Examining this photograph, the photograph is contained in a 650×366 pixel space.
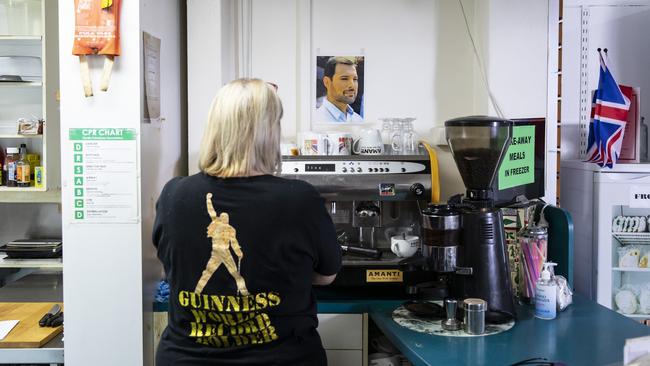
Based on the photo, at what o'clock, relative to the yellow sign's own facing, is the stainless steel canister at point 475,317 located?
The stainless steel canister is roughly at 11 o'clock from the yellow sign.

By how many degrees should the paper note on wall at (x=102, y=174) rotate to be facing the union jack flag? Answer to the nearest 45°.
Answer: approximately 90° to its left

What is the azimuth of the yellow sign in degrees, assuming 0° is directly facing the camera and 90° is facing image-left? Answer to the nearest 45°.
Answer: approximately 0°

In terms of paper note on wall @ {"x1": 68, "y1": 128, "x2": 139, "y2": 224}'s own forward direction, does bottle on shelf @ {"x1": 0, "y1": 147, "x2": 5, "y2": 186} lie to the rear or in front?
to the rear

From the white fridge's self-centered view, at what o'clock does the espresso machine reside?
The espresso machine is roughly at 2 o'clock from the white fridge.
